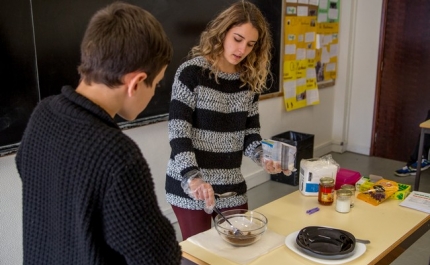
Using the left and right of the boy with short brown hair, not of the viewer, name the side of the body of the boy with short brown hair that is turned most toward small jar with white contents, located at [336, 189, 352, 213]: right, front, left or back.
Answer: front

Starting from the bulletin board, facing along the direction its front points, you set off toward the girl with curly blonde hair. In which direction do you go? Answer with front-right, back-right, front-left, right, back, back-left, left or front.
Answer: front-right

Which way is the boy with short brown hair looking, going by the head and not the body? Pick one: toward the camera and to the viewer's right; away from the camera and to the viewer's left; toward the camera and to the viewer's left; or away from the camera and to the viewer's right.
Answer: away from the camera and to the viewer's right

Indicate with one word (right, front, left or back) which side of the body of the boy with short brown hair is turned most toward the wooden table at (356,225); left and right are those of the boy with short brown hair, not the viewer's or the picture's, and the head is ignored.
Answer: front

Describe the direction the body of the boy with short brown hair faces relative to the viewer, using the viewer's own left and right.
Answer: facing away from the viewer and to the right of the viewer

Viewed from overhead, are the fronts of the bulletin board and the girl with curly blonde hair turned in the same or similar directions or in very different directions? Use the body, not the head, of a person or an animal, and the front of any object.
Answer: same or similar directions

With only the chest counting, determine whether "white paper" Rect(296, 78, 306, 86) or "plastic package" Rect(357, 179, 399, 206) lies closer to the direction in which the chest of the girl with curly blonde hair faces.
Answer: the plastic package

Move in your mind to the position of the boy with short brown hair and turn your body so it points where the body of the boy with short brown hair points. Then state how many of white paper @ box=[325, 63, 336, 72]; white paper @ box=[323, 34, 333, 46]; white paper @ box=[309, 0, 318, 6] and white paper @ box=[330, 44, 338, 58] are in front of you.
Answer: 4

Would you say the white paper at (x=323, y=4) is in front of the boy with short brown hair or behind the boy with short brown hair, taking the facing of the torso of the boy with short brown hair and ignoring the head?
in front

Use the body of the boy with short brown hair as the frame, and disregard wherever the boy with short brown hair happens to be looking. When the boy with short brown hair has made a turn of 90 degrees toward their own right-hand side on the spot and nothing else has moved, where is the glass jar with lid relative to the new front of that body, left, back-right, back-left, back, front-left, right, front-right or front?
left

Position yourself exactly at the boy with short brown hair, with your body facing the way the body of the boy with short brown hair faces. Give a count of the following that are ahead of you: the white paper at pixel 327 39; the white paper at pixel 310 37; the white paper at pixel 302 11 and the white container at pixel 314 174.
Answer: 4

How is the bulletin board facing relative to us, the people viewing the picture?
facing the viewer and to the right of the viewer

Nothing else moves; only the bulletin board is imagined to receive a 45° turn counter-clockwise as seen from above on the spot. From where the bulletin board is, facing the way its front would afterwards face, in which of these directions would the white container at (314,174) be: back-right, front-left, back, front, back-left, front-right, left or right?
right

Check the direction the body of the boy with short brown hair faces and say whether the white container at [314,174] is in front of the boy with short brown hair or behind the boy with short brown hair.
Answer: in front

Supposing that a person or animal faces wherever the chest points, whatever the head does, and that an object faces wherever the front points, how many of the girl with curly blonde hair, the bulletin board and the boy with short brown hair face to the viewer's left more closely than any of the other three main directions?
0

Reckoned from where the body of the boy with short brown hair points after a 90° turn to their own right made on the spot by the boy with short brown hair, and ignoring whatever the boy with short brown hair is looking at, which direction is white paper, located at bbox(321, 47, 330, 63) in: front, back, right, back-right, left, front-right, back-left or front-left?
left

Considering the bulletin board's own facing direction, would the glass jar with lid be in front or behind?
in front
